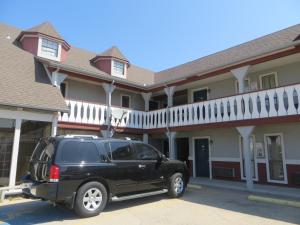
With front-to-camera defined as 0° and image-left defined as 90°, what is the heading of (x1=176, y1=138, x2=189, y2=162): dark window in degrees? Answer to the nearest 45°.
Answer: approximately 45°

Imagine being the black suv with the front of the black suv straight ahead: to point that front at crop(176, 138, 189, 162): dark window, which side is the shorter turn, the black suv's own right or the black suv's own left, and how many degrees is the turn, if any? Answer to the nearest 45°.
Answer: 0° — it already faces it

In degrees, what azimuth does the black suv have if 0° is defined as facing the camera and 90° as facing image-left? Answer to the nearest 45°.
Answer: approximately 225°

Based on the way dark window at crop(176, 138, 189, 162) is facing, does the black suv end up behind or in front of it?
in front

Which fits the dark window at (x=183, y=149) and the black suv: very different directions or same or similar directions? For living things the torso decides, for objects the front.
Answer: very different directions
